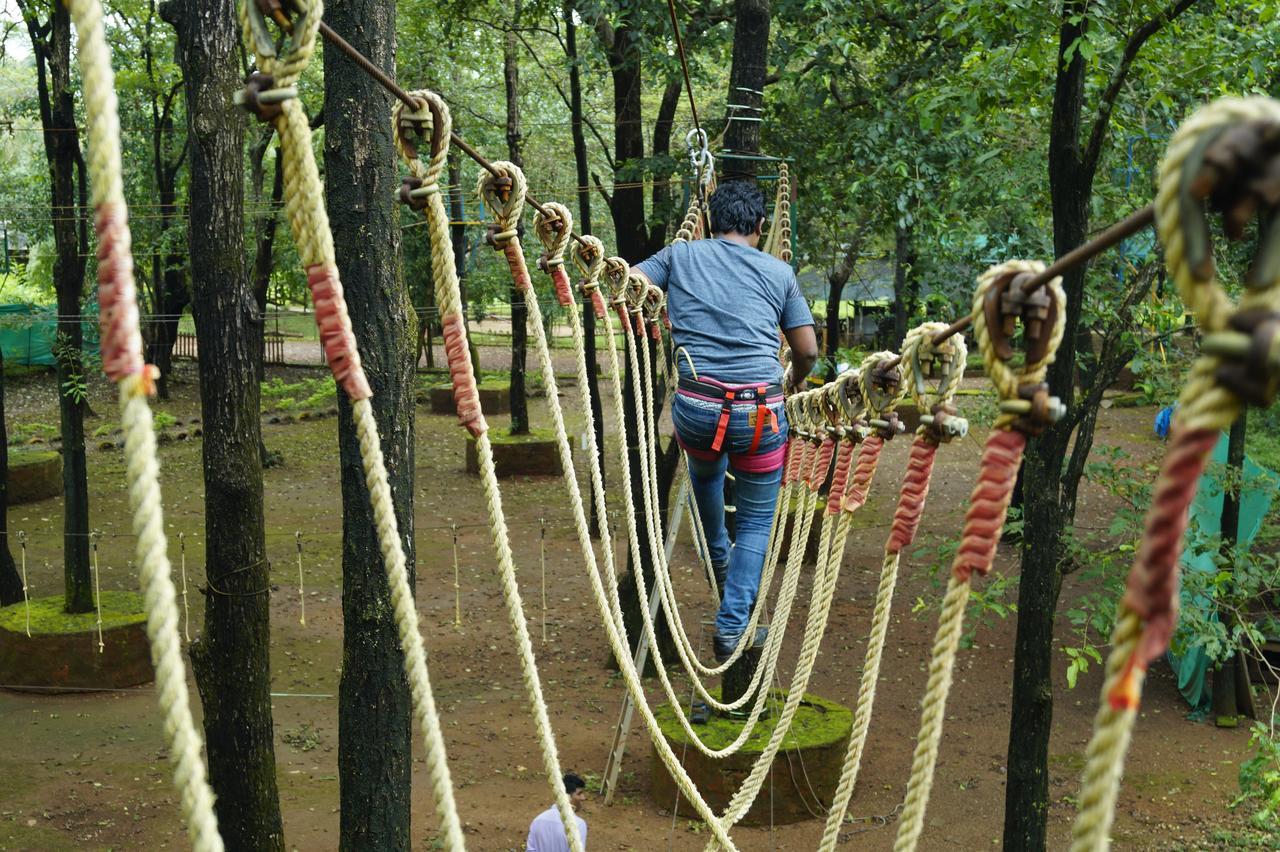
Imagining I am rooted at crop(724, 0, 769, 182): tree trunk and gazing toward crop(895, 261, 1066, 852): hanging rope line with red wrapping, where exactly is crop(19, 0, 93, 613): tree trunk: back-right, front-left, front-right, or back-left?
back-right

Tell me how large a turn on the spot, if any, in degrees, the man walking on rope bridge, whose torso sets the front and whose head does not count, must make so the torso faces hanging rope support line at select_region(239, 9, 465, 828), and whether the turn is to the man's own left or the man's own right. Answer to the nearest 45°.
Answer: approximately 180°

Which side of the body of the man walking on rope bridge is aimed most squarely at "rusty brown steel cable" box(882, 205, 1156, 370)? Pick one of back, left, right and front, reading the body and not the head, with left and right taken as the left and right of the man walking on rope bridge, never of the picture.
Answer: back

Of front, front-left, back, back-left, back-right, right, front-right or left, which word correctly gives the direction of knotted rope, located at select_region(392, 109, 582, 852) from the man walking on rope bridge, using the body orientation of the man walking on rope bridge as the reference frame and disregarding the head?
back

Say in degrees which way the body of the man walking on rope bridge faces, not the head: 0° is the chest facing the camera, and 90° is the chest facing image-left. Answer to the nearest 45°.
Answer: approximately 180°

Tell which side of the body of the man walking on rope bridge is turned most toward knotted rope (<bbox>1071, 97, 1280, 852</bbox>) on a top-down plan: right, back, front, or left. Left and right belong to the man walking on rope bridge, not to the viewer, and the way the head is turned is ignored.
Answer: back

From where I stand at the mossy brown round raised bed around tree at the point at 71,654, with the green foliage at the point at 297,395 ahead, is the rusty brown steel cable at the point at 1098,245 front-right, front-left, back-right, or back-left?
back-right

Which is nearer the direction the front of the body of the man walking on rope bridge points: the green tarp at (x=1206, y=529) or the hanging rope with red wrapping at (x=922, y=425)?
the green tarp

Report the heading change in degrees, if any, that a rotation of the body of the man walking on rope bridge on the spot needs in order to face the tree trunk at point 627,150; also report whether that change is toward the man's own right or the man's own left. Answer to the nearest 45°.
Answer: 0° — they already face it

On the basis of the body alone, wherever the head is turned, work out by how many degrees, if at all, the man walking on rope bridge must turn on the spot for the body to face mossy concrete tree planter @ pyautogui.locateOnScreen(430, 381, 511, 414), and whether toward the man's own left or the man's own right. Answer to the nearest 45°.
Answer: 0° — they already face it

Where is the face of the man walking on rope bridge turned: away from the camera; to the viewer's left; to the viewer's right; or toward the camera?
away from the camera
